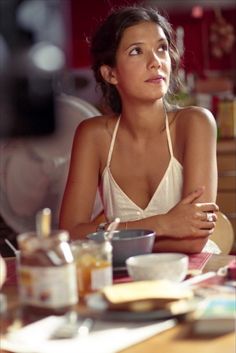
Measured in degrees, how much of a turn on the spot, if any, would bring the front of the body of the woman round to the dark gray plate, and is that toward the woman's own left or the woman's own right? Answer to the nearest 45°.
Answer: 0° — they already face it

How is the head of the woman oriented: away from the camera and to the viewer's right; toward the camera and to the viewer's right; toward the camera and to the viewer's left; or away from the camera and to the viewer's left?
toward the camera and to the viewer's right

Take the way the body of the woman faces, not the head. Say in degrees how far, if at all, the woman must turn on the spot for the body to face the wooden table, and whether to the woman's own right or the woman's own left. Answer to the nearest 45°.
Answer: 0° — they already face it

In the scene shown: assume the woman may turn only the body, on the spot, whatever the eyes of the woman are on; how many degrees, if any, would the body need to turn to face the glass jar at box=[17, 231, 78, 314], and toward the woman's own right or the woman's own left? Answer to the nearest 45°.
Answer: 0° — they already face it

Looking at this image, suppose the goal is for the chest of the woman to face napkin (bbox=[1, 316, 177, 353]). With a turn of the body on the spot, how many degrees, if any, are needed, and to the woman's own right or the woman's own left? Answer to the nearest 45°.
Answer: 0° — they already face it

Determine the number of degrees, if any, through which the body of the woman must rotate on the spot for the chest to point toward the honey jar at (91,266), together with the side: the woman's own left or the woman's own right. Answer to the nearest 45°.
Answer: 0° — they already face it

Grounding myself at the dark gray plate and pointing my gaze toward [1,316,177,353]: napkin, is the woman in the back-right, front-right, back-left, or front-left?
back-right

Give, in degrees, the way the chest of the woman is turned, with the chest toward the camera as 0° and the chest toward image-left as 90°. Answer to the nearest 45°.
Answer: approximately 0°
